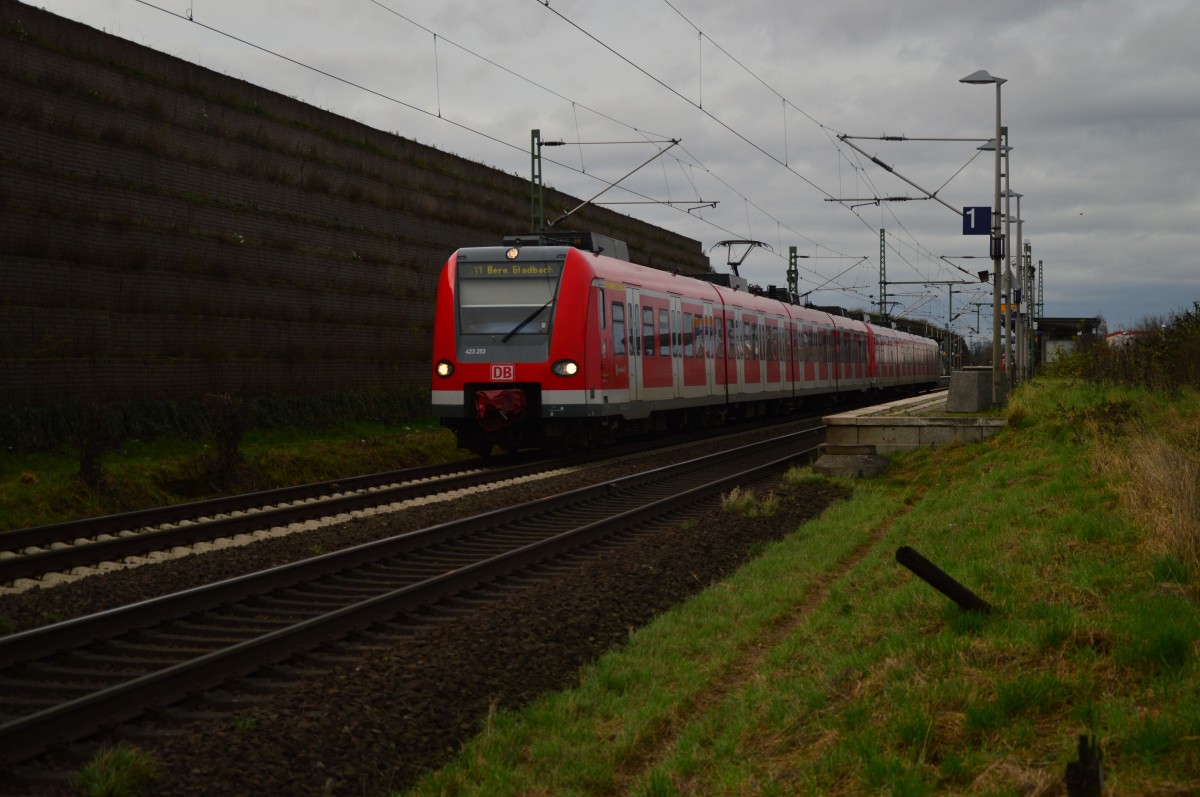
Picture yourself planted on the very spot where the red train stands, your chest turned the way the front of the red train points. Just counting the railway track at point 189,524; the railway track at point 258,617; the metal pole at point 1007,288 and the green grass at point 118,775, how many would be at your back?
1

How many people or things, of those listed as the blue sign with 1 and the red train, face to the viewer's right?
0

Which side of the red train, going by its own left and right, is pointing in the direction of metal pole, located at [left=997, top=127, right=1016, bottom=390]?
back

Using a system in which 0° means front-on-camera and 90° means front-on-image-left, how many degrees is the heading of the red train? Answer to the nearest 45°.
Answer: approximately 45°

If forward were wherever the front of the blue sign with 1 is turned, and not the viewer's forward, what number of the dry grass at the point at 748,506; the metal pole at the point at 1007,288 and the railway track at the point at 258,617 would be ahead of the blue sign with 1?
2

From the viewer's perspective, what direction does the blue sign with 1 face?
toward the camera

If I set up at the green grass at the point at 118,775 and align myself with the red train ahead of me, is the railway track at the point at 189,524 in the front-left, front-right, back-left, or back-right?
front-left

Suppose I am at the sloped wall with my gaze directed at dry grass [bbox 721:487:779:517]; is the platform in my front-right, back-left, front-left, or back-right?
front-left

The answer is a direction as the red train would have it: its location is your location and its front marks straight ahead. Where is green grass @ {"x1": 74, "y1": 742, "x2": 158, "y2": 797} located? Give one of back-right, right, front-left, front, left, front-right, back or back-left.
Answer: front-left

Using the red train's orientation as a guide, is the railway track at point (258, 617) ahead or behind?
ahead

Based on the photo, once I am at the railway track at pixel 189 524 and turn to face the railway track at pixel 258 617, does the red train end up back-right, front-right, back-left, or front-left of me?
back-left

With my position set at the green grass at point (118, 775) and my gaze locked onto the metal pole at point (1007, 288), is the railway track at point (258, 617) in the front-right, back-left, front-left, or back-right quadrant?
front-left
